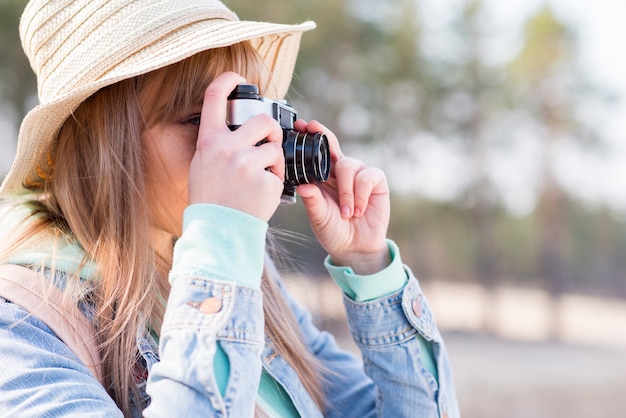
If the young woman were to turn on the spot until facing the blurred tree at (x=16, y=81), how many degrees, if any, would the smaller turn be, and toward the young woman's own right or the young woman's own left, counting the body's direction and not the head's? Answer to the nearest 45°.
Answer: approximately 135° to the young woman's own left

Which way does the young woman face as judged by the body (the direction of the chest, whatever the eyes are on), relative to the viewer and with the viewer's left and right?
facing the viewer and to the right of the viewer

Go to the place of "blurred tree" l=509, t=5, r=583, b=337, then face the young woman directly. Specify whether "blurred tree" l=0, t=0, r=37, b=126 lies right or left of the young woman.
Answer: right

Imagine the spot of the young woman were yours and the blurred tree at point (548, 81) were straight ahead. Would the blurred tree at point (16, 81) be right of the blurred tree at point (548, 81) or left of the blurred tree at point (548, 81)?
left
